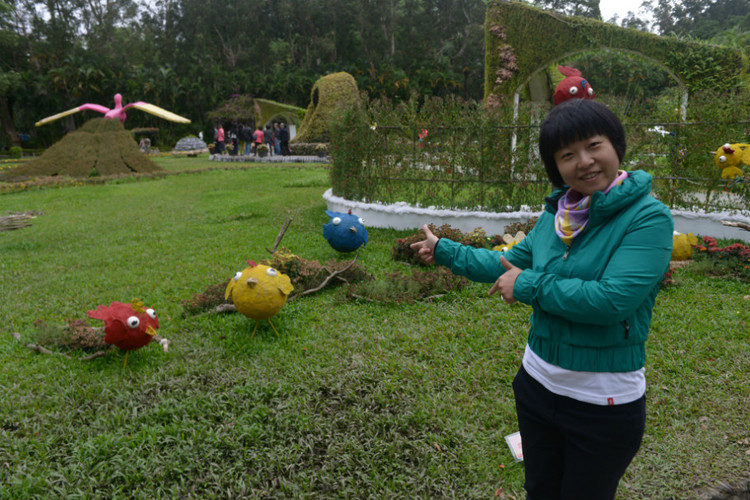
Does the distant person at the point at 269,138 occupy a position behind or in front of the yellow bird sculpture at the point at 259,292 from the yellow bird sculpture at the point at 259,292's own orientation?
behind

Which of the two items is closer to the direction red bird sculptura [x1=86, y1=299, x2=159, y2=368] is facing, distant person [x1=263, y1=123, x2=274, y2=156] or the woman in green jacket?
the woman in green jacket

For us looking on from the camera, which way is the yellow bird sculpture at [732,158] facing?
facing the viewer and to the left of the viewer

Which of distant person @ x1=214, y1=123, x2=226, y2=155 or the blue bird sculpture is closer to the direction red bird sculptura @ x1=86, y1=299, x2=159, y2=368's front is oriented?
the blue bird sculpture

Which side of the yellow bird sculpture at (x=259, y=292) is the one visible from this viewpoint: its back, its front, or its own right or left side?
front

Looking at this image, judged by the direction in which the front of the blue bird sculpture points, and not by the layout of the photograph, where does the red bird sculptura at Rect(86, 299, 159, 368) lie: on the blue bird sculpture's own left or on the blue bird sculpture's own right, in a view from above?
on the blue bird sculpture's own right

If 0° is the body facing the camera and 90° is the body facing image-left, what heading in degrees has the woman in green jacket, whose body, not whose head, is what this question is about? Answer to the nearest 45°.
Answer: approximately 45°

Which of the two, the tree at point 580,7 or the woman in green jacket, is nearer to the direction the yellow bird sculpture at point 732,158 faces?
the woman in green jacket

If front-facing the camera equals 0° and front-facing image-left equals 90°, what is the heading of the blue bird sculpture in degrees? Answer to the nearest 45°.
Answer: approximately 315°

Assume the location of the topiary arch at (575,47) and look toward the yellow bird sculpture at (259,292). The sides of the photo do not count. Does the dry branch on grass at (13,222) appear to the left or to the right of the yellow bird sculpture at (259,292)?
right

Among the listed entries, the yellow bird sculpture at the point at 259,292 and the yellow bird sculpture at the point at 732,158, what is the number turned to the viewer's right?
0

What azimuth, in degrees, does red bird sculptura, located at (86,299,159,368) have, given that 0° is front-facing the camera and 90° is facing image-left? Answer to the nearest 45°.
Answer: approximately 315°

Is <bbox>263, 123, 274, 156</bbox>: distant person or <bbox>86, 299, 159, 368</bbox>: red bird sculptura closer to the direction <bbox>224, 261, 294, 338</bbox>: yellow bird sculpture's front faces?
the red bird sculptura
